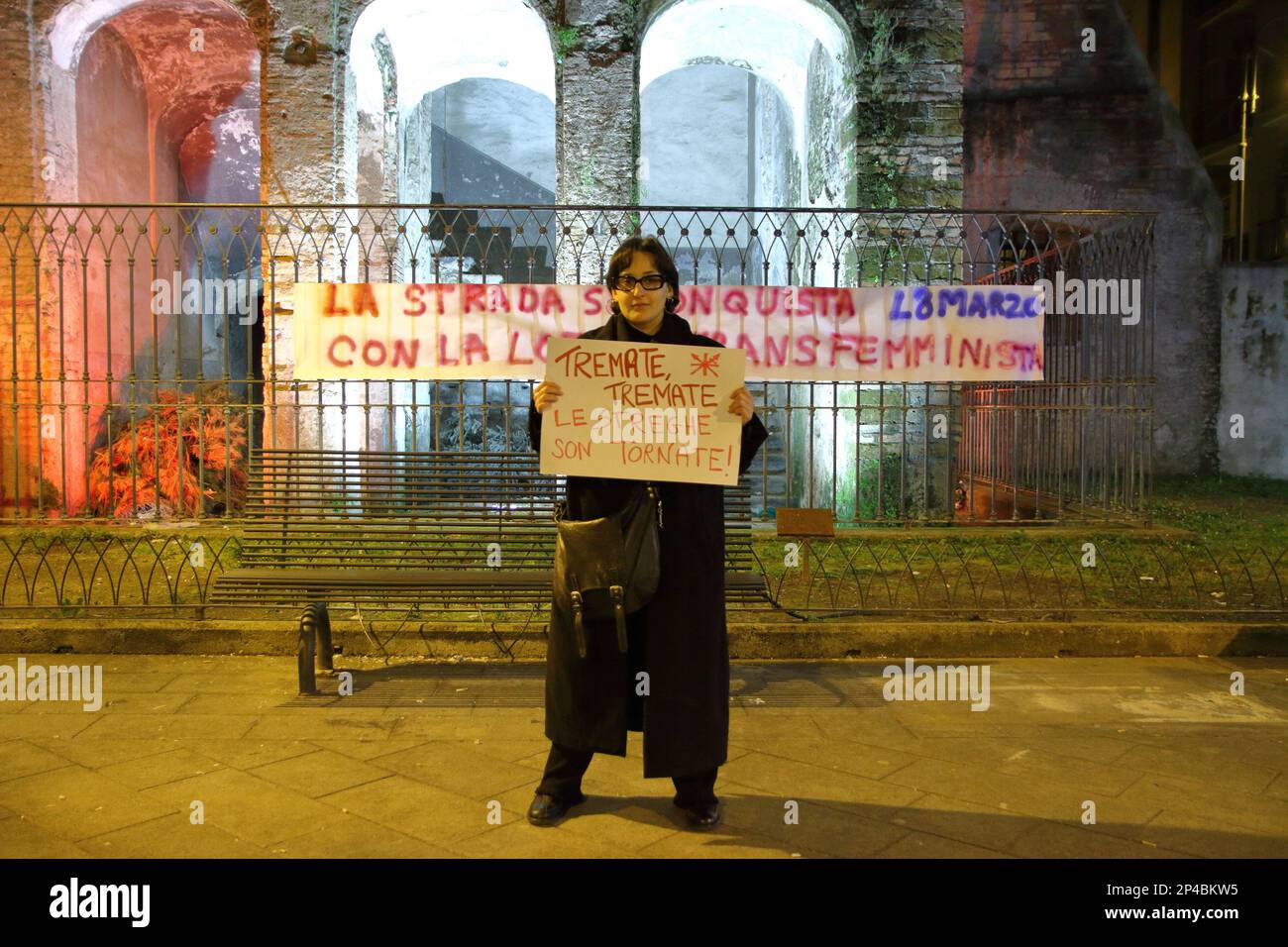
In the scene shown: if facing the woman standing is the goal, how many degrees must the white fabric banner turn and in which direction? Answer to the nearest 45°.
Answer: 0° — it already faces them

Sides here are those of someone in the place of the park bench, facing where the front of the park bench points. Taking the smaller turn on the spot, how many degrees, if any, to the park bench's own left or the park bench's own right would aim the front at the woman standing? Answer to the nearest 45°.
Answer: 0° — it already faces them

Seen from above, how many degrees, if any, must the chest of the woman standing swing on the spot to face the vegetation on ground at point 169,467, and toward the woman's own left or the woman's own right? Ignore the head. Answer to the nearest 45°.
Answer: approximately 135° to the woman's own right

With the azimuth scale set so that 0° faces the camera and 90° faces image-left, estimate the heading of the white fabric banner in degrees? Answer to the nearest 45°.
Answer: approximately 0°

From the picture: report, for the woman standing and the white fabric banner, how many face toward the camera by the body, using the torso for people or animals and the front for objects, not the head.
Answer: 2

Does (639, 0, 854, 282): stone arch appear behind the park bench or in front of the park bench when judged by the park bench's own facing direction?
behind

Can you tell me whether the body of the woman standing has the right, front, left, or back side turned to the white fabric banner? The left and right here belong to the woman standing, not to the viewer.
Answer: back
